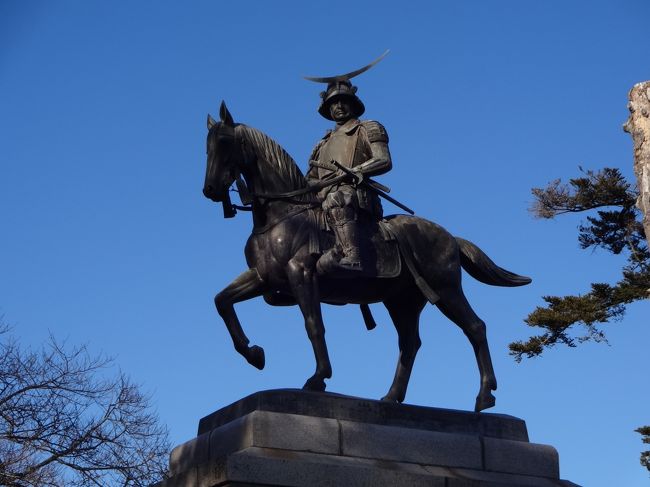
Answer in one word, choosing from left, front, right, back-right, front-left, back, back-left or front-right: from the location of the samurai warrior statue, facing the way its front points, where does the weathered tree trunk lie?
back

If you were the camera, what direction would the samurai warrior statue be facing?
facing the viewer and to the left of the viewer
